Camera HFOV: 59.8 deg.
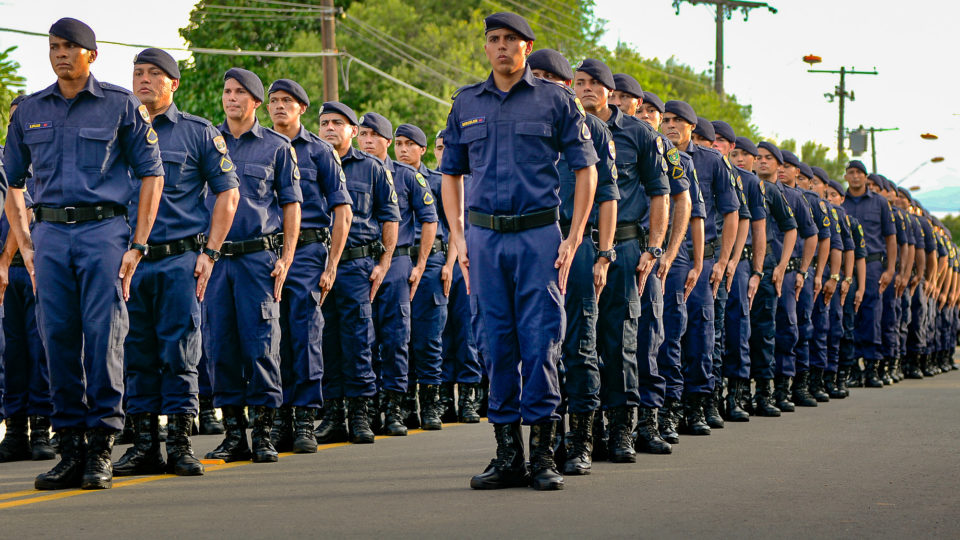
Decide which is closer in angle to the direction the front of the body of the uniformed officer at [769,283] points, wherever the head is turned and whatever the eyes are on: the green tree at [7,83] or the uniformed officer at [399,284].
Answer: the uniformed officer
